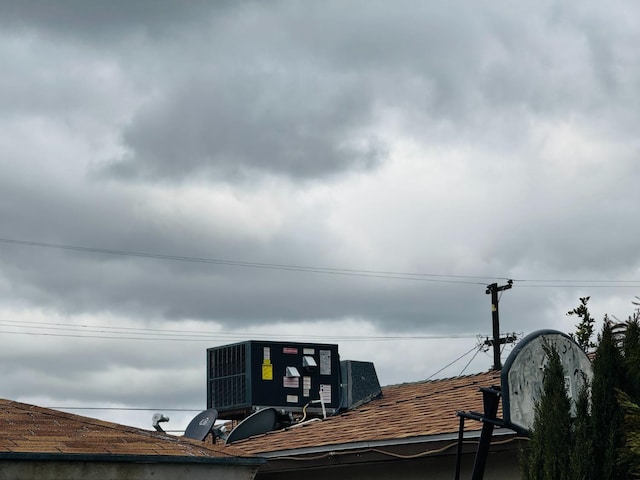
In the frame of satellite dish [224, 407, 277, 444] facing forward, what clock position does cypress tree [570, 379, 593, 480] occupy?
The cypress tree is roughly at 7 o'clock from the satellite dish.

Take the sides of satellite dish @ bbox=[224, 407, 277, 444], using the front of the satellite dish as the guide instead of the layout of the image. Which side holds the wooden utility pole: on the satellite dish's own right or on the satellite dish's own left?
on the satellite dish's own right

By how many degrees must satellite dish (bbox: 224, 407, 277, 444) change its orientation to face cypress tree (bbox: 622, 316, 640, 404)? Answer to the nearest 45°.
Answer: approximately 135° to its left

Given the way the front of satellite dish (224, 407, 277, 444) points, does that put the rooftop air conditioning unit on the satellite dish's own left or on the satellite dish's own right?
on the satellite dish's own right

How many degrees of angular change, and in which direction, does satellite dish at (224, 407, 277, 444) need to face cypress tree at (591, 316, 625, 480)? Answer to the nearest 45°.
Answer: approximately 135° to its left
